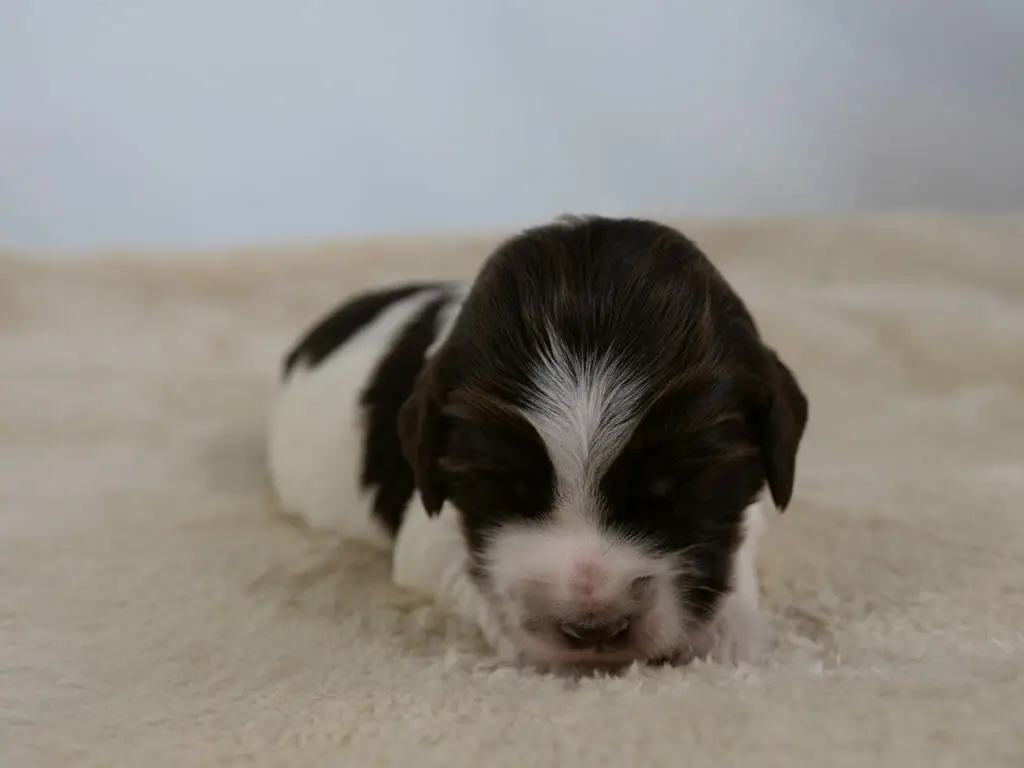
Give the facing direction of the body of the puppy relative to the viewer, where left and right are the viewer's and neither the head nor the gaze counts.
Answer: facing the viewer and to the right of the viewer
